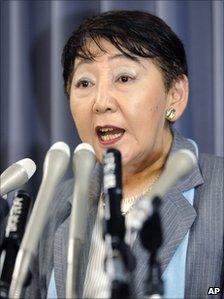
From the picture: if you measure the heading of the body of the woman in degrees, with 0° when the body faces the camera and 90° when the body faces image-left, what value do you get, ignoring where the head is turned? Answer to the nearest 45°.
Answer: approximately 45°
